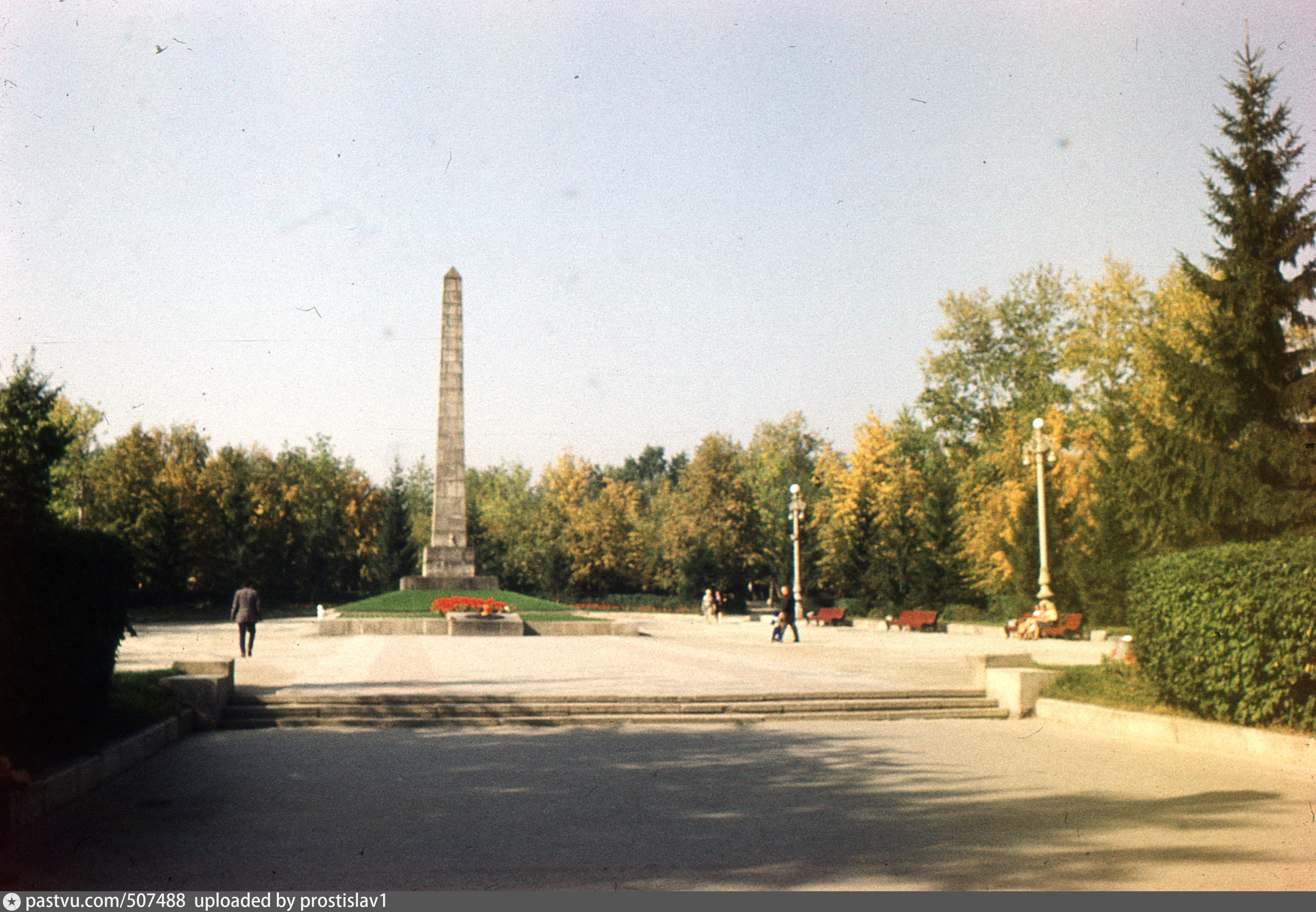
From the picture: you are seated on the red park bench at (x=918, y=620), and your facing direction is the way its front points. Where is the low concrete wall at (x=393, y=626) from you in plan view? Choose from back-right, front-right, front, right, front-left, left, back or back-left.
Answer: front

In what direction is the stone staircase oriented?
toward the camera

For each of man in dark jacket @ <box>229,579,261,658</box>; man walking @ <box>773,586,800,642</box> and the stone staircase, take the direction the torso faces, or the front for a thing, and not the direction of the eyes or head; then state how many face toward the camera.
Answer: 1

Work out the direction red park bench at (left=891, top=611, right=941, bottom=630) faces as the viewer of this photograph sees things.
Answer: facing the viewer and to the left of the viewer

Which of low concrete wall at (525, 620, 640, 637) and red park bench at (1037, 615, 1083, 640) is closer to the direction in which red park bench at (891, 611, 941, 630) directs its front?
the low concrete wall

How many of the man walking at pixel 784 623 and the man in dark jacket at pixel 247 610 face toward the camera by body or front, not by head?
0

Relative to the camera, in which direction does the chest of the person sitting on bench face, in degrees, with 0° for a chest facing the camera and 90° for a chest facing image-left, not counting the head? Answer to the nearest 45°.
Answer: approximately 45°

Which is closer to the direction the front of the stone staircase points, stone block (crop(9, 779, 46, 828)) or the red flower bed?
the stone block

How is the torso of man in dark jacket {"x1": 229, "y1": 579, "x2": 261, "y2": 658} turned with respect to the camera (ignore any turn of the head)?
away from the camera

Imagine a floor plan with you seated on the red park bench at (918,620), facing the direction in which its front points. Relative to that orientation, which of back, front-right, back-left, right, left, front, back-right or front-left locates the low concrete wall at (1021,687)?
front-left
